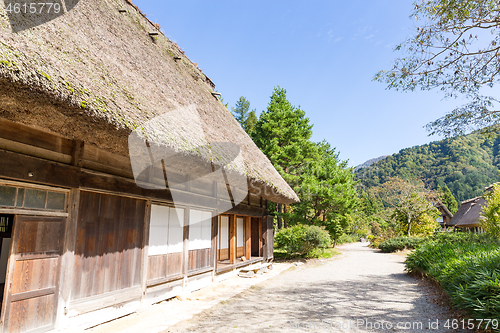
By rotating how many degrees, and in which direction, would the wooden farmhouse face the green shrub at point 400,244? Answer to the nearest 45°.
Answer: approximately 90° to its left

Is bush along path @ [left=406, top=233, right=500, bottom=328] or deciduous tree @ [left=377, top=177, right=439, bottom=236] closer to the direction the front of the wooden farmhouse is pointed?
the bush along path

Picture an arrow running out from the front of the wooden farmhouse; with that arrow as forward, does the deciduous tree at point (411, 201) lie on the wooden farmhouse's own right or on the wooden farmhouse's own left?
on the wooden farmhouse's own left

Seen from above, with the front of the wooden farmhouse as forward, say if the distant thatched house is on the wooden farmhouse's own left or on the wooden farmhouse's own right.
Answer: on the wooden farmhouse's own left

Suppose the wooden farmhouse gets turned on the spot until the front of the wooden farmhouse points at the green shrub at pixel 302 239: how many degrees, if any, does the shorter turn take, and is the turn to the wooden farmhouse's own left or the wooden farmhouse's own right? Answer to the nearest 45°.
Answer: approximately 90° to the wooden farmhouse's own left

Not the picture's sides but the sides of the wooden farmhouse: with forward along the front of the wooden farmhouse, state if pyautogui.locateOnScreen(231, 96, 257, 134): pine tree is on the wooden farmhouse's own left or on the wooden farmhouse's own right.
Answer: on the wooden farmhouse's own left

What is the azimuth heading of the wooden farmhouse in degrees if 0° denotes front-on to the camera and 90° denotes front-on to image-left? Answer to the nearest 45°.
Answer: approximately 315°

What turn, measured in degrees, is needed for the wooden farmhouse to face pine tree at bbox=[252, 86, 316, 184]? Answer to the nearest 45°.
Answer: approximately 90° to its left

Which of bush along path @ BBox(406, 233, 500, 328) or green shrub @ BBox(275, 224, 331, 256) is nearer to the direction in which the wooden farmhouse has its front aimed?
the bush along path

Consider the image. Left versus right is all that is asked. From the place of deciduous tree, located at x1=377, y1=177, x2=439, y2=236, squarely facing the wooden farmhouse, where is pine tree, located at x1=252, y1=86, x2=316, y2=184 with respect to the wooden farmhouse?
right
